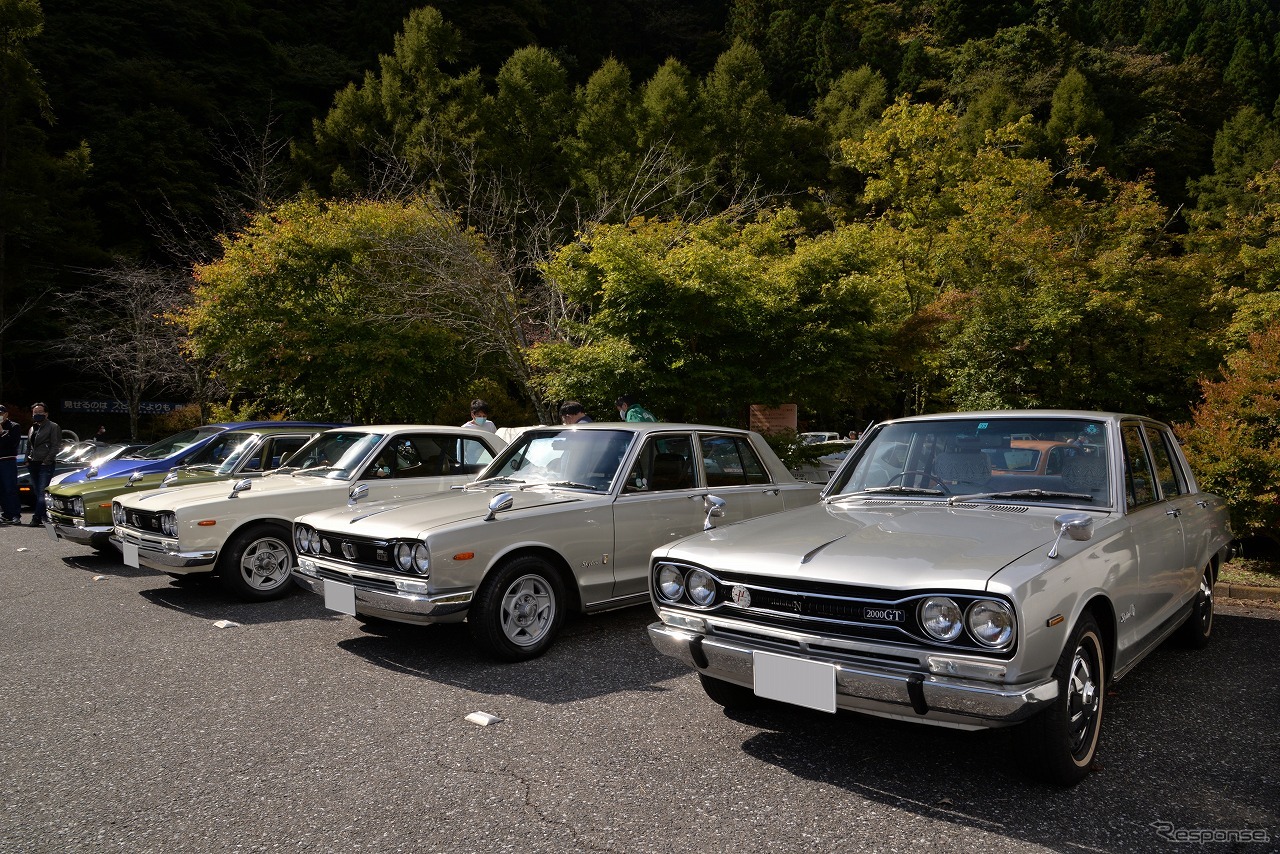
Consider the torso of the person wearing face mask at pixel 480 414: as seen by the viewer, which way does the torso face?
toward the camera

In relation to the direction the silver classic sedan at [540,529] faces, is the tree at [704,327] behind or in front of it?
behind

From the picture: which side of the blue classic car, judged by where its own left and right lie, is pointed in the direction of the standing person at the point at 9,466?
front

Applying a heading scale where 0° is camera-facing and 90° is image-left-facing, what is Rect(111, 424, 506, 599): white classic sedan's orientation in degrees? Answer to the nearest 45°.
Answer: approximately 45°

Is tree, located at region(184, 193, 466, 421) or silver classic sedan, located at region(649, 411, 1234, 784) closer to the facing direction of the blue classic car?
the silver classic sedan

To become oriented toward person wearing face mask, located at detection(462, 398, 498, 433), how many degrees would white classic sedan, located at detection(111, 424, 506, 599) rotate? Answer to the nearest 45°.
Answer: approximately 180°

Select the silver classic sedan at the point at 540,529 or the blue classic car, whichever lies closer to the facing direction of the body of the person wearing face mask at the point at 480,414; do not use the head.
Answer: the silver classic sedan

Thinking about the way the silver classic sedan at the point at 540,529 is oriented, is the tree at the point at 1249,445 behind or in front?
behind

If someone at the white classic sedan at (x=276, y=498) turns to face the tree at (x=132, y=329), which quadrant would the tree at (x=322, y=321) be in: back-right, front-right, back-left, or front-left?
front-right

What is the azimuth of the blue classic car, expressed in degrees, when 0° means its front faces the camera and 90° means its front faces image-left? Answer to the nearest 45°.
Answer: approximately 45°

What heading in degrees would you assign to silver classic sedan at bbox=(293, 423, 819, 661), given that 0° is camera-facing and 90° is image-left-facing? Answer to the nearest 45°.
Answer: approximately 45°

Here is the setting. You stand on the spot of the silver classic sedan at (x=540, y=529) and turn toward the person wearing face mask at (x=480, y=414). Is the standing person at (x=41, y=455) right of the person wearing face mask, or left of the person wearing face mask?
left

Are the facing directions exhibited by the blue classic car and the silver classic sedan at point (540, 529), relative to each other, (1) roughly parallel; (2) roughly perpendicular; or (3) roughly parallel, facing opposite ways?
roughly parallel

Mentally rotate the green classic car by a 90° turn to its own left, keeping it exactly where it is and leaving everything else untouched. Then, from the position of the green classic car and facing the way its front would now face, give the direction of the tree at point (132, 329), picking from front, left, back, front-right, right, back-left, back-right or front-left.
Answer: back-left

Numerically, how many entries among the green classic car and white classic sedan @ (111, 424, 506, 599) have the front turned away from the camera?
0

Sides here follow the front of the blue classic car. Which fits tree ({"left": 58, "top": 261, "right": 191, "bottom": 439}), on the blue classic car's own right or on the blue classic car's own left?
on the blue classic car's own right
